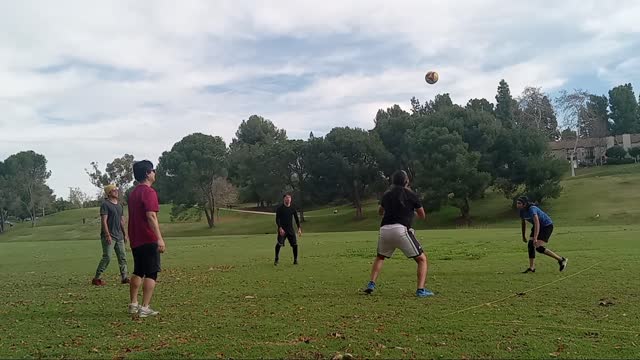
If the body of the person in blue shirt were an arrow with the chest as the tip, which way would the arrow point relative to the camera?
to the viewer's left

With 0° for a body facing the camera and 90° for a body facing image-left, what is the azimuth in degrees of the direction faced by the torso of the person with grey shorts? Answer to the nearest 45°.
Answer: approximately 225°

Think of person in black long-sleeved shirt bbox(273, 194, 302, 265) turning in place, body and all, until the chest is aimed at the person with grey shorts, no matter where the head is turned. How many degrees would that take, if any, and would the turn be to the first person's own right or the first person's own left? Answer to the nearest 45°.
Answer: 0° — they already face them

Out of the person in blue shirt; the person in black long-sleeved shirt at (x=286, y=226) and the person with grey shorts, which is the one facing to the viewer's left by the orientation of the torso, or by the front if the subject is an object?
the person in blue shirt

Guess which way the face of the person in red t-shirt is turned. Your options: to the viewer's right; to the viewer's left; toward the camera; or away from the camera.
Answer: to the viewer's right

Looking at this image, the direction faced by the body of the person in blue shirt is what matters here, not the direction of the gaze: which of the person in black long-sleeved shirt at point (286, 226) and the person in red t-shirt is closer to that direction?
the person in black long-sleeved shirt

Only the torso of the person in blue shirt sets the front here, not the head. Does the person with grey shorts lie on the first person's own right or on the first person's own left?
on the first person's own left

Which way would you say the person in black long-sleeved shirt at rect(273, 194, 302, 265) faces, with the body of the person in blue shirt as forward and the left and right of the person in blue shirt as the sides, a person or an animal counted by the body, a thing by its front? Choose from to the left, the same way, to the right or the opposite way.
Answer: to the left

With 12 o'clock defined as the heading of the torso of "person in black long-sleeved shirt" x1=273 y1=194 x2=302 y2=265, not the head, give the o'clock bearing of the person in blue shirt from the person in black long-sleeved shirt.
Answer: The person in blue shirt is roughly at 10 o'clock from the person in black long-sleeved shirt.

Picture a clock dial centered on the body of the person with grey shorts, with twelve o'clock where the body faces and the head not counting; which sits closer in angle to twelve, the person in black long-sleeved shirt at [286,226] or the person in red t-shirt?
the person in black long-sleeved shirt

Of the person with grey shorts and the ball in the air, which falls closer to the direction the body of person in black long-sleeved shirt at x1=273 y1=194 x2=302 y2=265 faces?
the person with grey shorts
